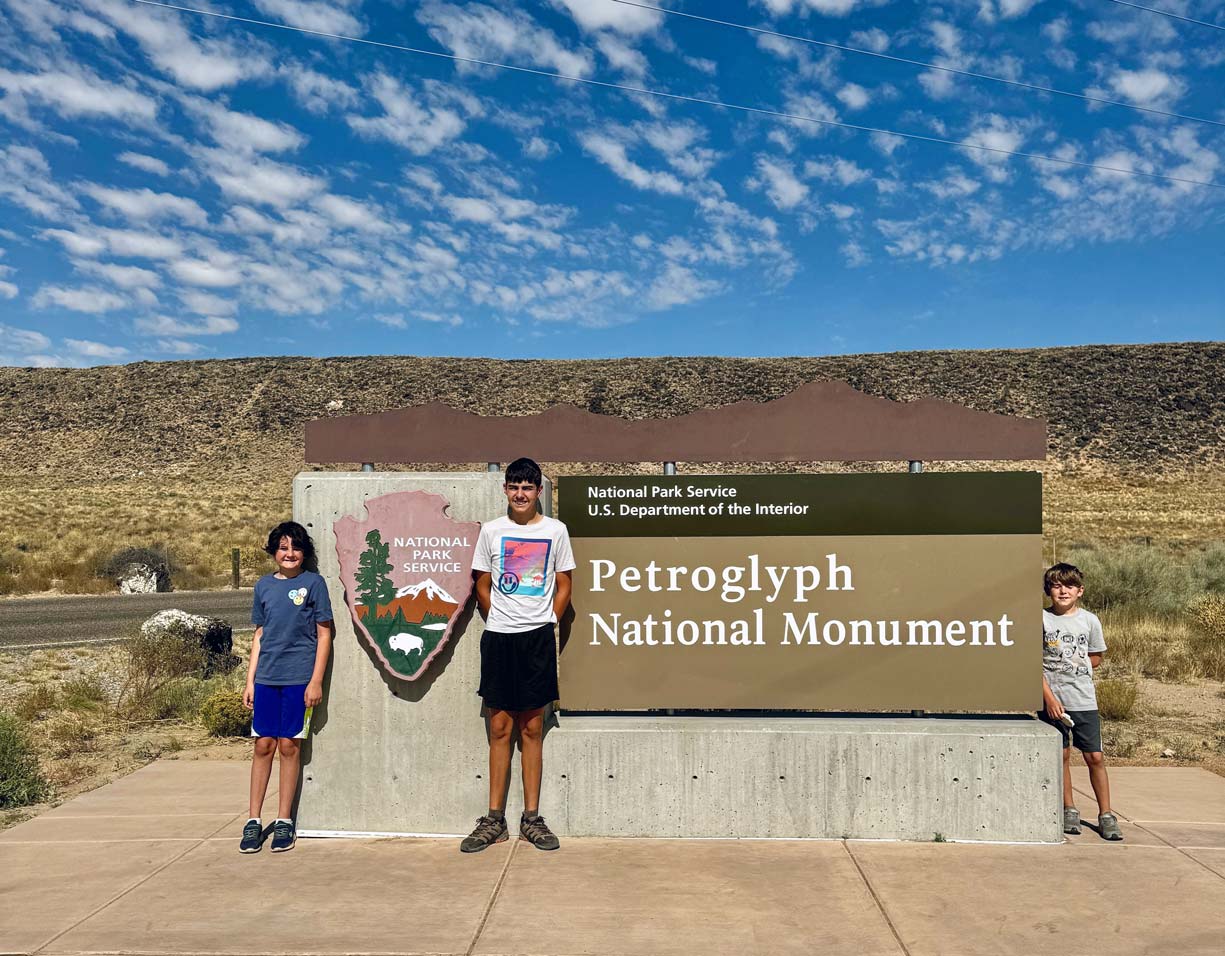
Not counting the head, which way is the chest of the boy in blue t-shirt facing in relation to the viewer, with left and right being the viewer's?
facing the viewer

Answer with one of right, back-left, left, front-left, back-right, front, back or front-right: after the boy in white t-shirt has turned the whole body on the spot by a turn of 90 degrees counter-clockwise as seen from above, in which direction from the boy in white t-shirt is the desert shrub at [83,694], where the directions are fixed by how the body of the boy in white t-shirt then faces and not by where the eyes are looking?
back-left

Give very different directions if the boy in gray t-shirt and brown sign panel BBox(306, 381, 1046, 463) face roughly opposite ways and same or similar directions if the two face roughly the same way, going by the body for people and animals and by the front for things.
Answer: same or similar directions

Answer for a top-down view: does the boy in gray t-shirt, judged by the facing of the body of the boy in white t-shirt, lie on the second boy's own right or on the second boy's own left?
on the second boy's own left

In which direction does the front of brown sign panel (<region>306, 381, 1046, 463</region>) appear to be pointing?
toward the camera

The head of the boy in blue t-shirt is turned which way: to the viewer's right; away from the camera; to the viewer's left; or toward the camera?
toward the camera

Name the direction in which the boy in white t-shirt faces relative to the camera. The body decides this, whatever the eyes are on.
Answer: toward the camera

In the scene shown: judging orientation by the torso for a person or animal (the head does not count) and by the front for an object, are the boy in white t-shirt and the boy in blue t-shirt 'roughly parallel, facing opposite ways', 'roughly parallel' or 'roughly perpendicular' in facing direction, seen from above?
roughly parallel

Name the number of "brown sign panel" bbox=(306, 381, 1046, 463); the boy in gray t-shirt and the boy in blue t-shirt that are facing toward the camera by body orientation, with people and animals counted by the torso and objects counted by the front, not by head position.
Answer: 3

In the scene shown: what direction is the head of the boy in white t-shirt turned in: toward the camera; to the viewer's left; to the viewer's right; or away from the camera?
toward the camera

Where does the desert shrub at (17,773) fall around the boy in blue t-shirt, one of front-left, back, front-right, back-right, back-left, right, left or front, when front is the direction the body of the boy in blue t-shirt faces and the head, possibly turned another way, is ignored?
back-right

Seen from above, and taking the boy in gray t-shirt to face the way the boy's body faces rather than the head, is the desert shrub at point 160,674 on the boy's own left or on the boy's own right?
on the boy's own right

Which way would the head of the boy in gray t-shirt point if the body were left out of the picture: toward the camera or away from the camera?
toward the camera

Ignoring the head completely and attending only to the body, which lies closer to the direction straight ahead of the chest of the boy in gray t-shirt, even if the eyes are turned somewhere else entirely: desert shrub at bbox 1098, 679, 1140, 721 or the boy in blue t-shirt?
the boy in blue t-shirt

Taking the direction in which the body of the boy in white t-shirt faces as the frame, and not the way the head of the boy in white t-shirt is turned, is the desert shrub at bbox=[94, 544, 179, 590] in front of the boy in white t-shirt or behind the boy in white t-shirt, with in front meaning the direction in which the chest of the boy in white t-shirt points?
behind

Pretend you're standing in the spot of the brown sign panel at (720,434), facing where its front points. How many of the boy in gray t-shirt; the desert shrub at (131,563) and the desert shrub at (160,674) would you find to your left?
1
